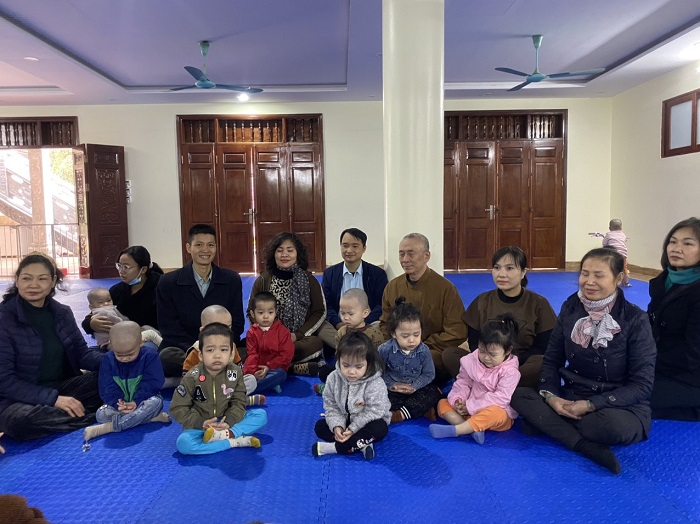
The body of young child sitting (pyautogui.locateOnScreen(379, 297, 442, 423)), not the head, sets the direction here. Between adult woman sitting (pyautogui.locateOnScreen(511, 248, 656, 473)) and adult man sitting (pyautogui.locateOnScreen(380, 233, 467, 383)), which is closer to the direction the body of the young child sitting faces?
the adult woman sitting

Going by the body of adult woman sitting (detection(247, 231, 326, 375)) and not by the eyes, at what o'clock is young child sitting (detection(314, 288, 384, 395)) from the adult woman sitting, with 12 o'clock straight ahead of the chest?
The young child sitting is roughly at 11 o'clock from the adult woman sitting.

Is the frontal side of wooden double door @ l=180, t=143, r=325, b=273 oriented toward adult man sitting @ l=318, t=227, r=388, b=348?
yes

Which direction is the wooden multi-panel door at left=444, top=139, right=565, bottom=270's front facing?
toward the camera

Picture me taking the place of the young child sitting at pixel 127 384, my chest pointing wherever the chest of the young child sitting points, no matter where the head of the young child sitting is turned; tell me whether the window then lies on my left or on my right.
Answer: on my left

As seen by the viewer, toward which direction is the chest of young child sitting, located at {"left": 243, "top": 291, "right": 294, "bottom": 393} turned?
toward the camera

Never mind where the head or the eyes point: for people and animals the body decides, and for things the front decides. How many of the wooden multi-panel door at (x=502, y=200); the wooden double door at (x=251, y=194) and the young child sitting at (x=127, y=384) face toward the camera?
3

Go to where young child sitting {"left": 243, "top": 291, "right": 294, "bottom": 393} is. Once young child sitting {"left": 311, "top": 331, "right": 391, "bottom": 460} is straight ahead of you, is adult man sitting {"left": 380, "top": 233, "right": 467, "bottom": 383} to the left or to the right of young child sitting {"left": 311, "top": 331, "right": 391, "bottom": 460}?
left

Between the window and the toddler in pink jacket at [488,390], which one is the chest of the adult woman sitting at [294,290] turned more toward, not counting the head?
the toddler in pink jacket

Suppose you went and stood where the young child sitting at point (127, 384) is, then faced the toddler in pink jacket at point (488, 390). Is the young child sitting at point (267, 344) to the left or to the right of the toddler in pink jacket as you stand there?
left

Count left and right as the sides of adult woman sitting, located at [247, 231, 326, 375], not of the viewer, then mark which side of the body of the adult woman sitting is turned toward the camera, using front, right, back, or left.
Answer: front

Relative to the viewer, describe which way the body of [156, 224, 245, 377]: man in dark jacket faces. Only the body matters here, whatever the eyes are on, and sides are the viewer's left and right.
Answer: facing the viewer

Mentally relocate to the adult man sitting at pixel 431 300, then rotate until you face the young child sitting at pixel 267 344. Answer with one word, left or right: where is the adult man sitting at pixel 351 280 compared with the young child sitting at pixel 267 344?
right

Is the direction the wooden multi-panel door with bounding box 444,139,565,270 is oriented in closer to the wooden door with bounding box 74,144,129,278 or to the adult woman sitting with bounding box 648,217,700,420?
the adult woman sitting

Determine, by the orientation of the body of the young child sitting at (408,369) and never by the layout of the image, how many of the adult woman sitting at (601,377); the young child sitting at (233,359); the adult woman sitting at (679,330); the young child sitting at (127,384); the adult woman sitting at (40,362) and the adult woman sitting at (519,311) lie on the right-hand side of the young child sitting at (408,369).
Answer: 3

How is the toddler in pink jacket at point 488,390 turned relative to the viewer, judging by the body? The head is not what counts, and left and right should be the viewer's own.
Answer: facing the viewer and to the left of the viewer
